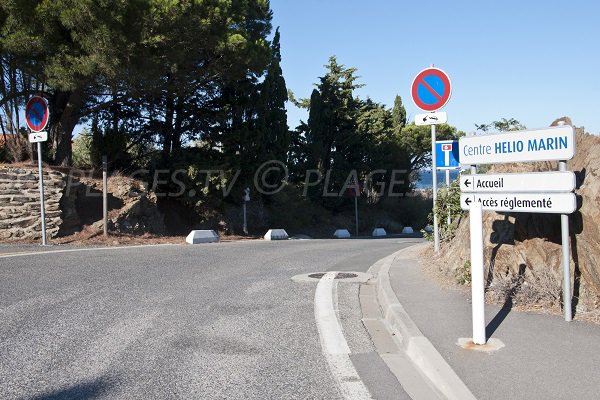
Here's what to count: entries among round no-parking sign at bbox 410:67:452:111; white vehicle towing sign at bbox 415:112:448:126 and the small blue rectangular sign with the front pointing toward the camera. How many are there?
3

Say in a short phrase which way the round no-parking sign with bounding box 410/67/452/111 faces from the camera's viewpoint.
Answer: facing the viewer

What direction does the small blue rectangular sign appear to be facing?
toward the camera

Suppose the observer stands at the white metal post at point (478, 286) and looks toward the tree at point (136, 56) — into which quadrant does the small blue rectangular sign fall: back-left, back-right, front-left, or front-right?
front-right

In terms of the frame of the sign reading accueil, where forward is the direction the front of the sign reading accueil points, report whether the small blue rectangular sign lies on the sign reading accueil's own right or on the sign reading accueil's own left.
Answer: on the sign reading accueil's own right

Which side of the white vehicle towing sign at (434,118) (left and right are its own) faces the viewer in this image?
front

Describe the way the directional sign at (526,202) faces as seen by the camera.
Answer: facing the viewer and to the left of the viewer

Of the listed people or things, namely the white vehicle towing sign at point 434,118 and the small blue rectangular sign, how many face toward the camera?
2

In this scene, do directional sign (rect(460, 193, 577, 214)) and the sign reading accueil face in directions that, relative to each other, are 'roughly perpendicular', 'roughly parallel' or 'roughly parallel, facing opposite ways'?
roughly parallel

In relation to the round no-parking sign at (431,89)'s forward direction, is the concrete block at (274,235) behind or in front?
behind

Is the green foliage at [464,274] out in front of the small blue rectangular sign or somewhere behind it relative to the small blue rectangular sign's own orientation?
in front

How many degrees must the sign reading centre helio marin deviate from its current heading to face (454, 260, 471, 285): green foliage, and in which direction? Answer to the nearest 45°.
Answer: approximately 135° to its right
